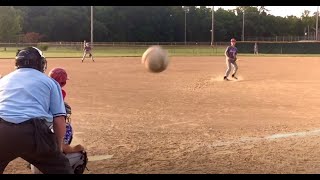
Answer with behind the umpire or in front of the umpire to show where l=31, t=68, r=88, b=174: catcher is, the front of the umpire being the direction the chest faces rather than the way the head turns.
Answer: in front

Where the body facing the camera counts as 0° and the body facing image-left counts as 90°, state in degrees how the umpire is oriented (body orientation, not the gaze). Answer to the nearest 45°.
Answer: approximately 225°
